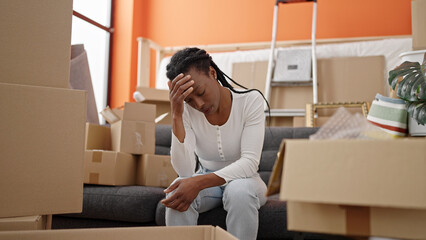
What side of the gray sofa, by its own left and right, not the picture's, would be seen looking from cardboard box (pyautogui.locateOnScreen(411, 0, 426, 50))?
left

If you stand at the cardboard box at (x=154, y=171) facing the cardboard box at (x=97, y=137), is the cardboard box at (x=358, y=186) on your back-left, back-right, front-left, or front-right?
back-left

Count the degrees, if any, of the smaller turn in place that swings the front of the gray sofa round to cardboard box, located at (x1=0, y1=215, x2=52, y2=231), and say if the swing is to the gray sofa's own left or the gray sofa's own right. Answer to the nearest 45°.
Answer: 0° — it already faces it

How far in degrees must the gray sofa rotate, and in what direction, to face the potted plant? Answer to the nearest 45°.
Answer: approximately 45° to its left

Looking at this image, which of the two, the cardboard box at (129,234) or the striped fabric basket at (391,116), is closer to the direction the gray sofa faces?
the cardboard box

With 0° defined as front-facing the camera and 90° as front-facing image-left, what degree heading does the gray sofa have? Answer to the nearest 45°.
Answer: approximately 0°

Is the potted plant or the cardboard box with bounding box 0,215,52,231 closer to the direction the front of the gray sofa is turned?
the cardboard box

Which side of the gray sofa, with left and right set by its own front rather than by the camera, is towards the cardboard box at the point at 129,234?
front
